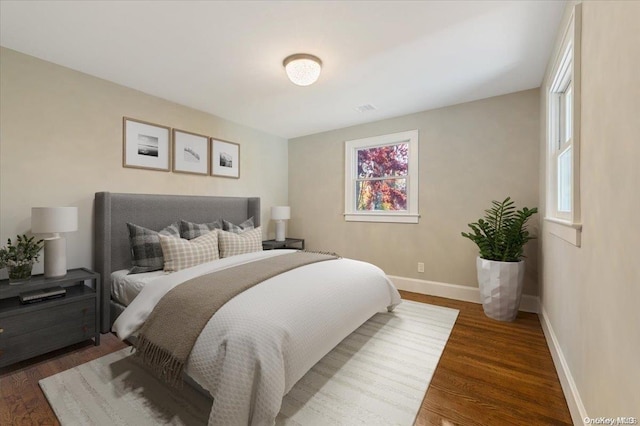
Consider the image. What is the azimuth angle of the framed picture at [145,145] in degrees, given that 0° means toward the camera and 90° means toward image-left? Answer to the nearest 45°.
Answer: approximately 315°

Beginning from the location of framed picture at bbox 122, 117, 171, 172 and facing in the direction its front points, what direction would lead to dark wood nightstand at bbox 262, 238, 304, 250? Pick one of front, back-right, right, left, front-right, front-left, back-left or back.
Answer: front-left

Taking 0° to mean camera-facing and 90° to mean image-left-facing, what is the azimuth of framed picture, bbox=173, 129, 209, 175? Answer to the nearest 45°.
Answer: approximately 315°

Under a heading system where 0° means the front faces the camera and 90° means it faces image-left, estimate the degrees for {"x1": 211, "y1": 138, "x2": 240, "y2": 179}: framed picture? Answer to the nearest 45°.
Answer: approximately 315°

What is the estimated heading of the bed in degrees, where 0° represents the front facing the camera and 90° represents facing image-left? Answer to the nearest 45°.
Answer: approximately 315°
